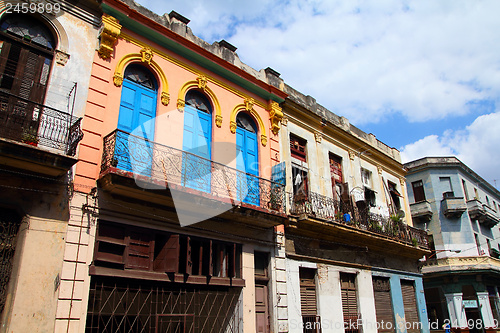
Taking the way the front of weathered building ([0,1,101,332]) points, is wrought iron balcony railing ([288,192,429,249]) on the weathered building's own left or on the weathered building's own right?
on the weathered building's own left

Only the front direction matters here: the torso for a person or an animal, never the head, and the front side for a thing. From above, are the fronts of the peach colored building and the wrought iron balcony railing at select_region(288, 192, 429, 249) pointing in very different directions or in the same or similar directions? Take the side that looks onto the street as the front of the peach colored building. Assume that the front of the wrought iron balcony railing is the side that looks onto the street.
same or similar directions

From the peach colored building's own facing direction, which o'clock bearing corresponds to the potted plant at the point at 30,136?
The potted plant is roughly at 3 o'clock from the peach colored building.

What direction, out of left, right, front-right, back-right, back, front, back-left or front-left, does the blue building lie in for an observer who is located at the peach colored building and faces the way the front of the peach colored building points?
left

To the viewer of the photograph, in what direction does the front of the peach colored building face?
facing the viewer and to the right of the viewer

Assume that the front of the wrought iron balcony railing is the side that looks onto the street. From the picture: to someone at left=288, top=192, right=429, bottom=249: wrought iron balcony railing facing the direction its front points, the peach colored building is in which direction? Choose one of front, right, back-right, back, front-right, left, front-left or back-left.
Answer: right

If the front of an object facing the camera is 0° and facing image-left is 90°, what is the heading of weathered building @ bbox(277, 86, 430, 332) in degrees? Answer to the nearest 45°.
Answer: approximately 315°

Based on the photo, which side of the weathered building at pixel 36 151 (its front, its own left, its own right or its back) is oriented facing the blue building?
left

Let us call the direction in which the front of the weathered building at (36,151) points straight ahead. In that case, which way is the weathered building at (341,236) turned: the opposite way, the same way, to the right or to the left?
the same way

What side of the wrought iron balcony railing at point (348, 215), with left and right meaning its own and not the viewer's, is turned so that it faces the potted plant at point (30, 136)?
right

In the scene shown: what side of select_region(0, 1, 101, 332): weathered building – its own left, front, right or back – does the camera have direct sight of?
front

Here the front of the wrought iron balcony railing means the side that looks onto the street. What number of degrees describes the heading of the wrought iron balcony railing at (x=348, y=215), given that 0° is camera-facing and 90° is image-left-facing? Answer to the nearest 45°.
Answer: approximately 315°
